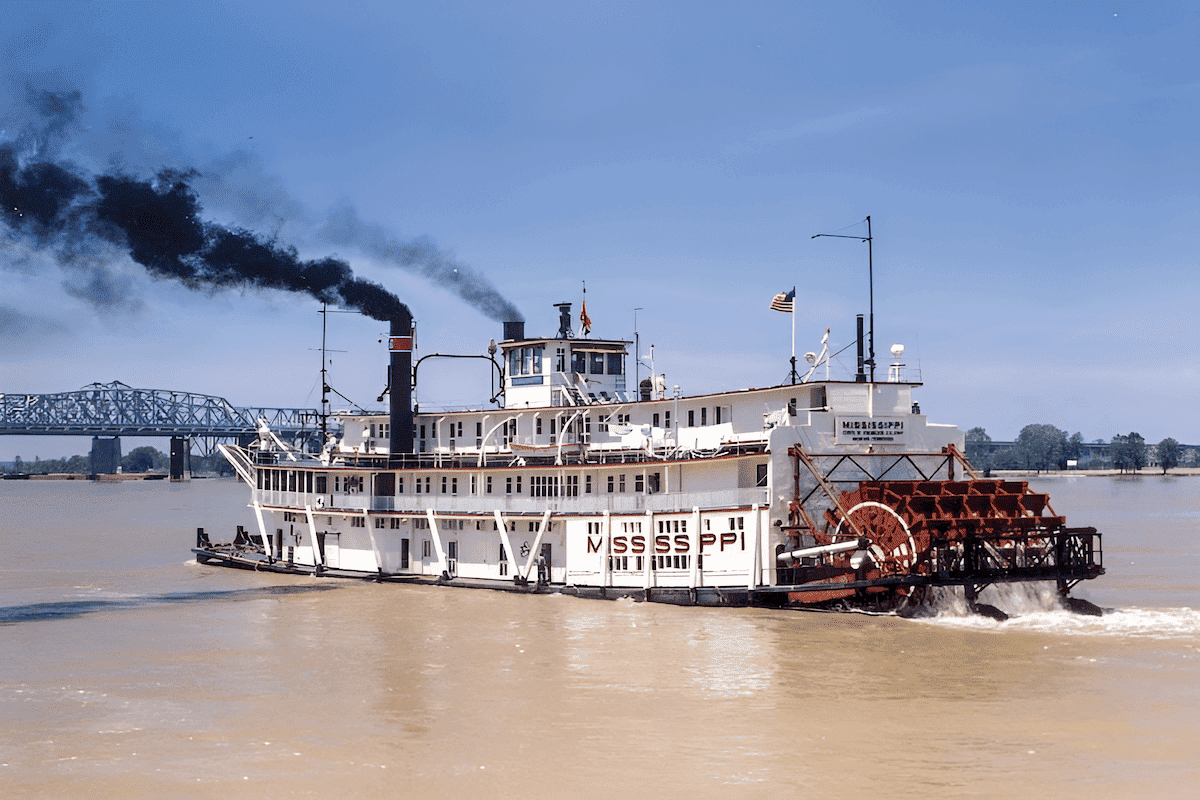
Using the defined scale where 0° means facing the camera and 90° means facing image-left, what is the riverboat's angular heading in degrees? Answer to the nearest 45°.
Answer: approximately 135°
